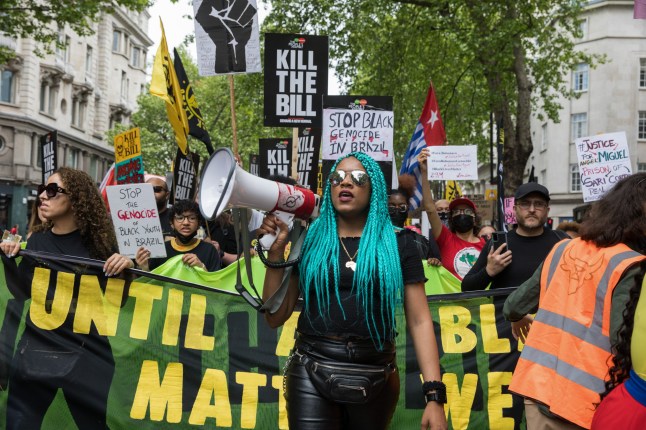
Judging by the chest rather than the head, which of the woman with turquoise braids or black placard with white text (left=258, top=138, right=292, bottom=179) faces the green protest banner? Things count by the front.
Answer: the black placard with white text

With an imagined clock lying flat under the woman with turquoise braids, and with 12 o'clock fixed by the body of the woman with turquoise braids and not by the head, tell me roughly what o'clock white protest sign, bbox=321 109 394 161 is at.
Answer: The white protest sign is roughly at 6 o'clock from the woman with turquoise braids.

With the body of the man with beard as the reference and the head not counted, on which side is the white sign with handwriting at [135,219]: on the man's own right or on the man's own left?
on the man's own right

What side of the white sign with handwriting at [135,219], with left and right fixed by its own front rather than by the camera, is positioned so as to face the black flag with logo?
back

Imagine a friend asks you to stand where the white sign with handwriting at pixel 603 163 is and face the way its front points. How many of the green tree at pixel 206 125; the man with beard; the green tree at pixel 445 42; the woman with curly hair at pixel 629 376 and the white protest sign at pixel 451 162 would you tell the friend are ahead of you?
2

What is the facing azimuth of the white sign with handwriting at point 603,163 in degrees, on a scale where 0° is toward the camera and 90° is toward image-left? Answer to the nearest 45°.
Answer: approximately 0°

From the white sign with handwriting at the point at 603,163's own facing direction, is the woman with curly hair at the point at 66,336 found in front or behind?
in front

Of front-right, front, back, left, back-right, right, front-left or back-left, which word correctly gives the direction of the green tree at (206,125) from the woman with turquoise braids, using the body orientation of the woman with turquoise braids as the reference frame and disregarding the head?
back

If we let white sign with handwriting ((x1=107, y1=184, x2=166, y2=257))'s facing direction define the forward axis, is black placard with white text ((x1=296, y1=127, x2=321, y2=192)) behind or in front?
behind
